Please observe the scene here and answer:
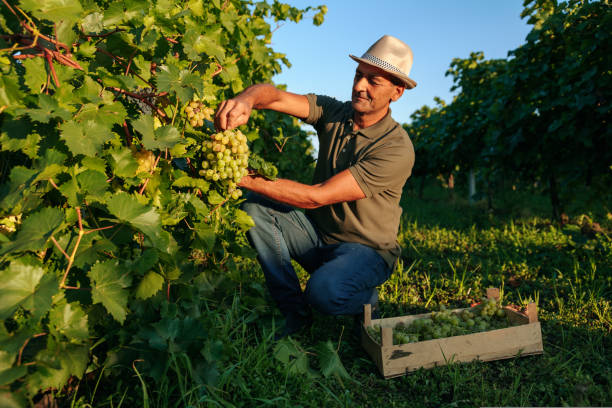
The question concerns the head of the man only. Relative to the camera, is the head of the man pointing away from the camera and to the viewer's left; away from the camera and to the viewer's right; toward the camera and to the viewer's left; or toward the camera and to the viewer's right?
toward the camera and to the viewer's left

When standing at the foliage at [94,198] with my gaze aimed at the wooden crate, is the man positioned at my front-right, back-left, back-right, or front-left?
front-left

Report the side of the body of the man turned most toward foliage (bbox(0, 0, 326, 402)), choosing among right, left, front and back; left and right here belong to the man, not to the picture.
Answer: front

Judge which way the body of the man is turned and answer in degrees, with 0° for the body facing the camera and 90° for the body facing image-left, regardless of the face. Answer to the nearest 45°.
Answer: approximately 45°

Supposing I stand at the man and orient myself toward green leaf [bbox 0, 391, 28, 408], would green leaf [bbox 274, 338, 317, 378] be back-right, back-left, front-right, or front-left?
front-left

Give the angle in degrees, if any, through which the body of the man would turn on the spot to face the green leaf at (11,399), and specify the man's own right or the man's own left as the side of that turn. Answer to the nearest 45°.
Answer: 0° — they already face it
